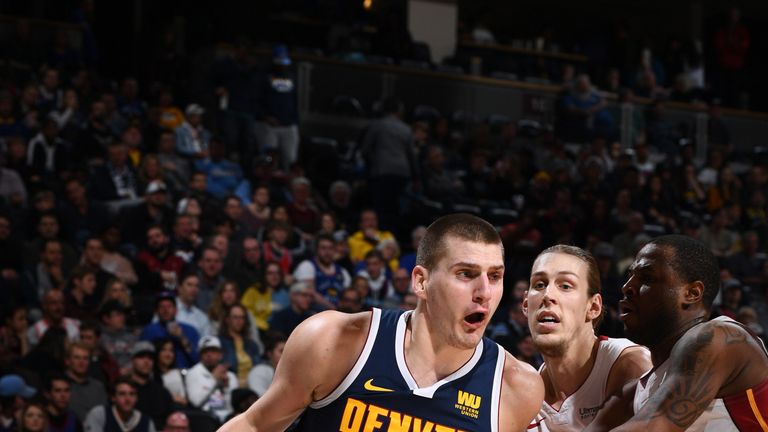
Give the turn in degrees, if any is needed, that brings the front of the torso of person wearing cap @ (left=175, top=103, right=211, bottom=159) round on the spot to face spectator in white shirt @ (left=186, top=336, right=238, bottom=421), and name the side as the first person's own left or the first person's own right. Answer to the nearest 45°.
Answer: approximately 45° to the first person's own right

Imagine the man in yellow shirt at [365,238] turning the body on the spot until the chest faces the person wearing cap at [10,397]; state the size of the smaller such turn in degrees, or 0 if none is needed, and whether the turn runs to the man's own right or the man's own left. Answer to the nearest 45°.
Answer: approximately 45° to the man's own right

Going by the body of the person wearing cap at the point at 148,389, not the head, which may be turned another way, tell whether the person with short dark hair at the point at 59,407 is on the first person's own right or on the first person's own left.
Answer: on the first person's own right

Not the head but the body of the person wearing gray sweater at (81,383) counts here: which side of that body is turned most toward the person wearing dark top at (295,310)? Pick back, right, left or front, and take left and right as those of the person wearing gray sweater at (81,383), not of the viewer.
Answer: left

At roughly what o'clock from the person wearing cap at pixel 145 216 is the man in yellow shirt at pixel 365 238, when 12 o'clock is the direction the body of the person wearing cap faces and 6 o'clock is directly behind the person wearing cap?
The man in yellow shirt is roughly at 10 o'clock from the person wearing cap.

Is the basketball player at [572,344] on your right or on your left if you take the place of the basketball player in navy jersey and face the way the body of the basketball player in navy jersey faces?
on your left
